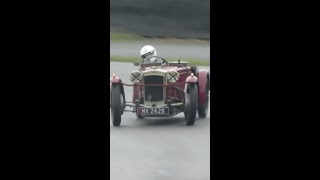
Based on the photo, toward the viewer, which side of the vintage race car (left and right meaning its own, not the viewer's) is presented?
front
